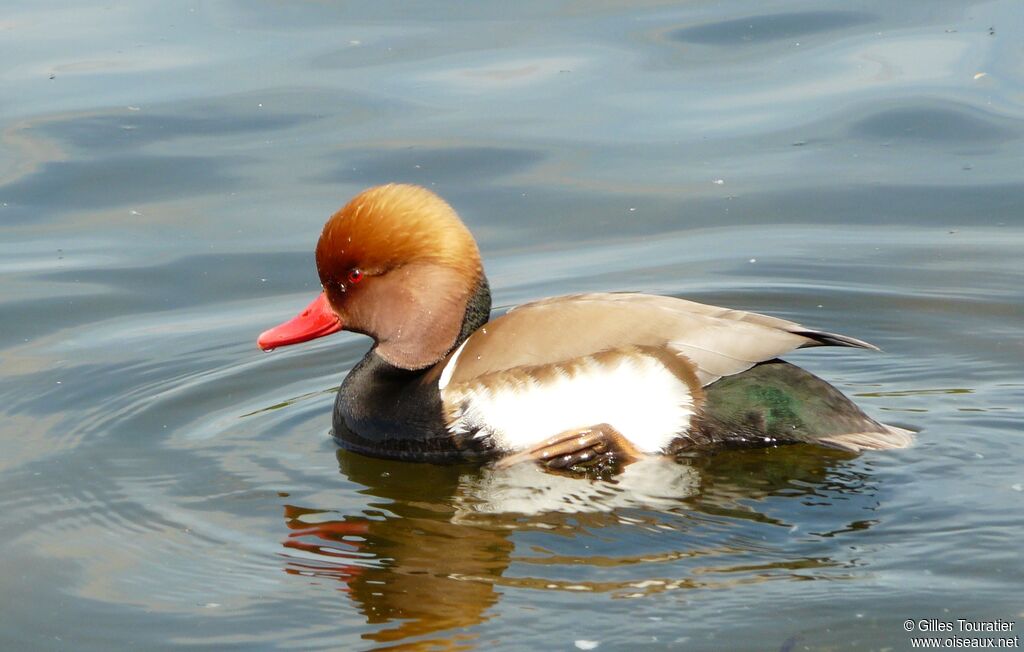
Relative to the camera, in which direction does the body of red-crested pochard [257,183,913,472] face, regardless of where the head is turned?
to the viewer's left
